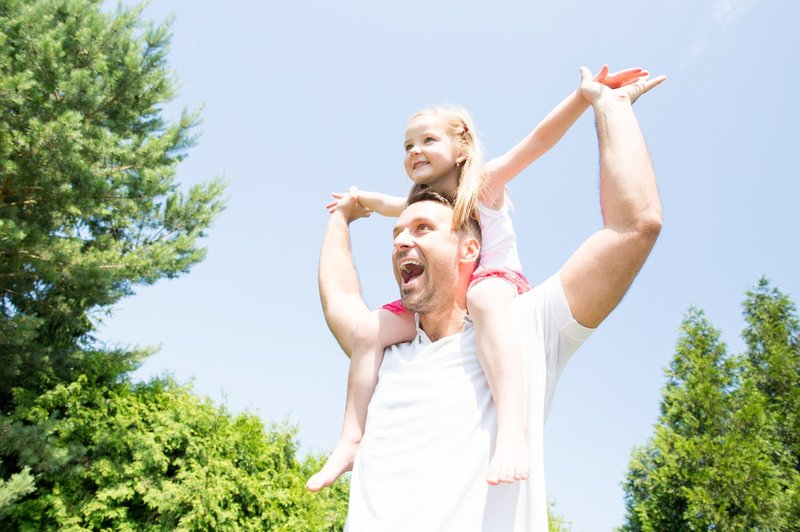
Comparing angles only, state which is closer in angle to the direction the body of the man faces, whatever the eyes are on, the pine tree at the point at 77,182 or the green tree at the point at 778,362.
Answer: the pine tree

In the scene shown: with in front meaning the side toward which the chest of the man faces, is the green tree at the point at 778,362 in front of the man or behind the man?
behind

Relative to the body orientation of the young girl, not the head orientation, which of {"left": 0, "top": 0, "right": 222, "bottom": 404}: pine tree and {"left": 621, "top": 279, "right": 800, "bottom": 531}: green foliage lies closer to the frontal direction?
the pine tree

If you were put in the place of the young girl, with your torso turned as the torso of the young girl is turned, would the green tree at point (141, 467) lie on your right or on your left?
on your right

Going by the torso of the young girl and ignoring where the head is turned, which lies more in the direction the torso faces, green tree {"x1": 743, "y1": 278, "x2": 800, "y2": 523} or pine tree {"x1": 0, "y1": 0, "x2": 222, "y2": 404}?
the pine tree

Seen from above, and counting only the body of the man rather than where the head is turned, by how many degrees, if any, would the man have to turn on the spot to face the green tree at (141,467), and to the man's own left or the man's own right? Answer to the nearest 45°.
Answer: approximately 90° to the man's own right

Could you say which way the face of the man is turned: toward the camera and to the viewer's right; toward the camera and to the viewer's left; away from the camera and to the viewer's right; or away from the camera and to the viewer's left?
toward the camera and to the viewer's left

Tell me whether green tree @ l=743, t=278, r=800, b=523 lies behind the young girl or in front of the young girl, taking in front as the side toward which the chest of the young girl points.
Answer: behind

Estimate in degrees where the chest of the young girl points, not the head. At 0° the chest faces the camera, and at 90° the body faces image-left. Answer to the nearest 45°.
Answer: approximately 45°

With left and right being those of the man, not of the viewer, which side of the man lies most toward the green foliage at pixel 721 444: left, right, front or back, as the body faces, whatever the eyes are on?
back

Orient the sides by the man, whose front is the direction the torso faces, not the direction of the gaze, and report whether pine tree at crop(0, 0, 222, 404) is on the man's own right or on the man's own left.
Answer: on the man's own right

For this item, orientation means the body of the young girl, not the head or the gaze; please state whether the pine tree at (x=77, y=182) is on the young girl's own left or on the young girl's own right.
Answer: on the young girl's own right
